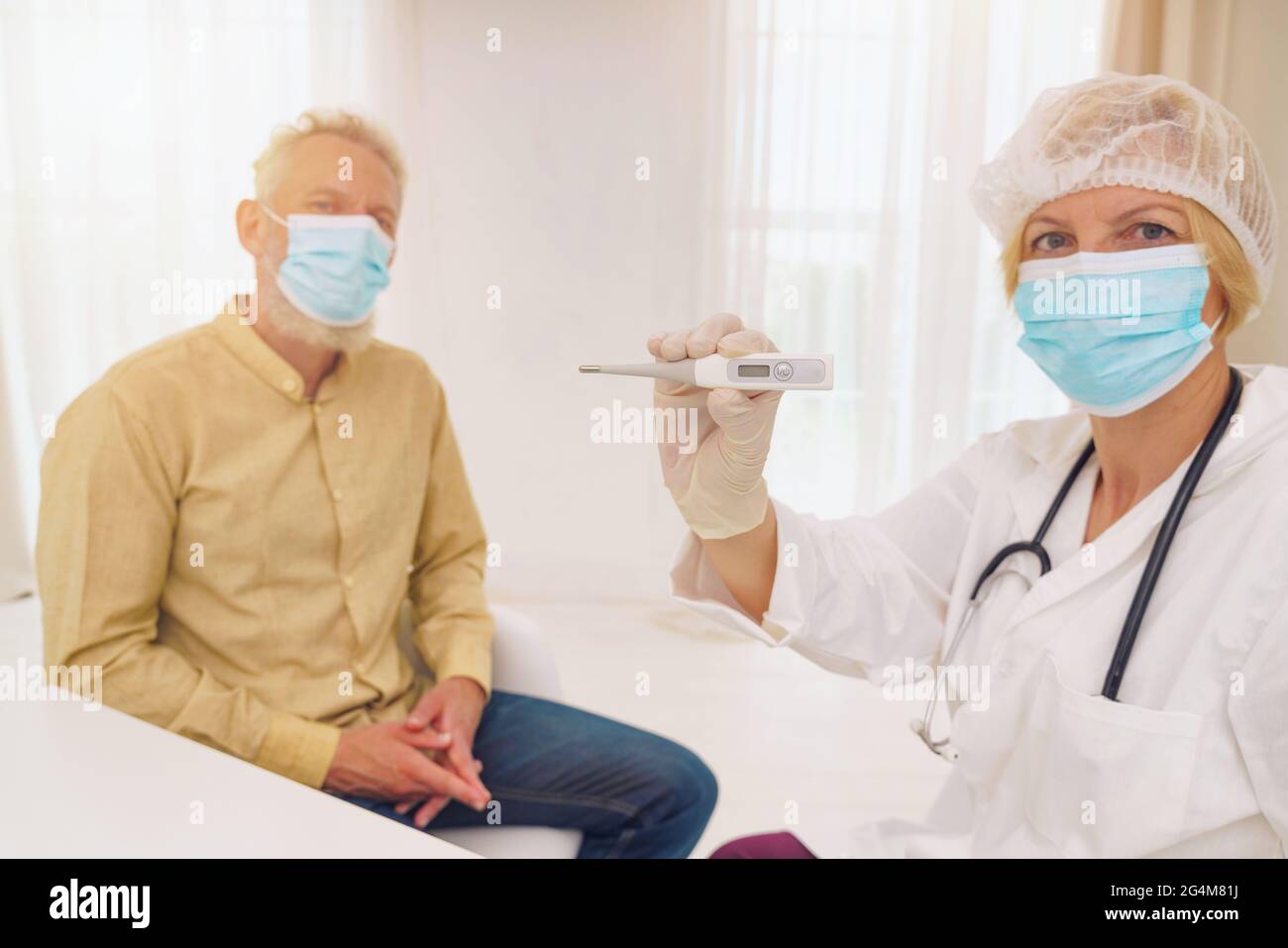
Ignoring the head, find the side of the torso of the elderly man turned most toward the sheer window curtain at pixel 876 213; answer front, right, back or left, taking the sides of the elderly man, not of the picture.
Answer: left

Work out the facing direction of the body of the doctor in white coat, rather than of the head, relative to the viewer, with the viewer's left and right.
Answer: facing the viewer and to the left of the viewer

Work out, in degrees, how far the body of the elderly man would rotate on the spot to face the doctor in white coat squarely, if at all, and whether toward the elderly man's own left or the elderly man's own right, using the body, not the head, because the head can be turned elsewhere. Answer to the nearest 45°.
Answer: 0° — they already face them

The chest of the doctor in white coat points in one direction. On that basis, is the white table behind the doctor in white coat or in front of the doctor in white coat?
in front

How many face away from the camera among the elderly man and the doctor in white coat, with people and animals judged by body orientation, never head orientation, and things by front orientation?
0

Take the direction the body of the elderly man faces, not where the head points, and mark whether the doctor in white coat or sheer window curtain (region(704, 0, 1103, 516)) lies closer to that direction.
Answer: the doctor in white coat

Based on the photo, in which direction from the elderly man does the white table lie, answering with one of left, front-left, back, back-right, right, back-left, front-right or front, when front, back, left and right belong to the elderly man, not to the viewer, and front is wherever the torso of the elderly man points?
front-right

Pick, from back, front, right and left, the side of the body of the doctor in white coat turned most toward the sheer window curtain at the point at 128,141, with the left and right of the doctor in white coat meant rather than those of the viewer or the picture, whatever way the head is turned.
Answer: right

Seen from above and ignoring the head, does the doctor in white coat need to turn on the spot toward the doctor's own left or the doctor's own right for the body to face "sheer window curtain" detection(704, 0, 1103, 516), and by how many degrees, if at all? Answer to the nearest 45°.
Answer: approximately 135° to the doctor's own right

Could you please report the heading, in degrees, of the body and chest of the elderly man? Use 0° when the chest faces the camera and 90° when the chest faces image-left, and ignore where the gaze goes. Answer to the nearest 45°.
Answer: approximately 315°

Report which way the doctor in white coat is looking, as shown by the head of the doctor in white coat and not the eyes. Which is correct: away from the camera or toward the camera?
toward the camera
